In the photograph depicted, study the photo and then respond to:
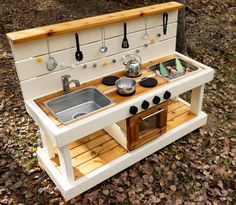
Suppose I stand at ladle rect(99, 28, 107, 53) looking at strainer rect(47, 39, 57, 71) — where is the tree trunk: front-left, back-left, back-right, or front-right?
back-right

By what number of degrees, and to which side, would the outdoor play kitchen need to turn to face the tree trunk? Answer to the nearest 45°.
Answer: approximately 90° to its left

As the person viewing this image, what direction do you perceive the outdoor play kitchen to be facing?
facing the viewer and to the right of the viewer
